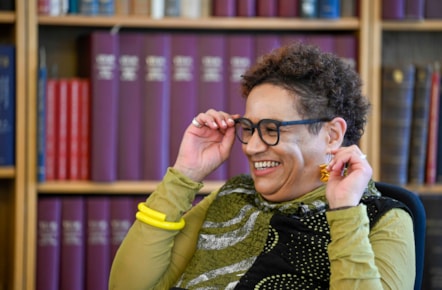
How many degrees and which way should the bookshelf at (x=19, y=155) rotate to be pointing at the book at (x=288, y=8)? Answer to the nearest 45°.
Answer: approximately 90° to its left

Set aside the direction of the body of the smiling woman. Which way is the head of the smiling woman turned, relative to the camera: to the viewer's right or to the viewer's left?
to the viewer's left

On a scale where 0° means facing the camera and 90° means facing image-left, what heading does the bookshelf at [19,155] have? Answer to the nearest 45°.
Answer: approximately 0°

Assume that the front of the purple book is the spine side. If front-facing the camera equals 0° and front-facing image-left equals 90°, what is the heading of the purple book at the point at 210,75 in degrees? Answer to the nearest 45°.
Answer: approximately 0°

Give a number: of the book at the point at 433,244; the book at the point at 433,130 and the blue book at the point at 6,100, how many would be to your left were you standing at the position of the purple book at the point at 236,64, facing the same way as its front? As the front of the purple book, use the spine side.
2

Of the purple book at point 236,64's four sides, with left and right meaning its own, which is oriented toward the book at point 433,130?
left

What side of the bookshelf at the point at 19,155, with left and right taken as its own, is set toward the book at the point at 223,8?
left

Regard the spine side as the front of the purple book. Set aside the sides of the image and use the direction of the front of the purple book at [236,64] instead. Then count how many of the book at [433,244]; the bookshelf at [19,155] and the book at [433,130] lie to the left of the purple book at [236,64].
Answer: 2

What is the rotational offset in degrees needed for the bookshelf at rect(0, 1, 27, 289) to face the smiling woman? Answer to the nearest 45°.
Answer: approximately 45° to its left

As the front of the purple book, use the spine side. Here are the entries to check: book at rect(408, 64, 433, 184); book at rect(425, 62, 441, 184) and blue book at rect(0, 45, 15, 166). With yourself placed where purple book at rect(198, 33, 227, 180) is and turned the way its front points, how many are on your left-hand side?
2
